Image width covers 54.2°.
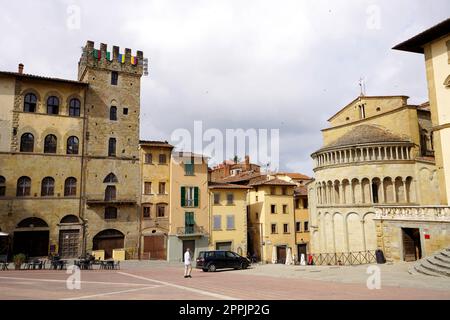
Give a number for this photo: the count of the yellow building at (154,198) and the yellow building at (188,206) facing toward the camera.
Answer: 2

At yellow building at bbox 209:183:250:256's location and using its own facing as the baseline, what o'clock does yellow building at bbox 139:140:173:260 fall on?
yellow building at bbox 139:140:173:260 is roughly at 2 o'clock from yellow building at bbox 209:183:250:256.

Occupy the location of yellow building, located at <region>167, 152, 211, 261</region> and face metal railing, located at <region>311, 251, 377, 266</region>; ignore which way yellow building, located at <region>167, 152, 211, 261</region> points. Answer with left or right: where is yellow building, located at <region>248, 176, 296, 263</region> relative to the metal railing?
left

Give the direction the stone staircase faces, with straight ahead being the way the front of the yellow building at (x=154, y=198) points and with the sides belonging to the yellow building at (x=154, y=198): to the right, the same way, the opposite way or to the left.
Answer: to the right

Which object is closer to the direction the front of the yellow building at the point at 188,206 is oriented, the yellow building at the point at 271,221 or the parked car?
the parked car

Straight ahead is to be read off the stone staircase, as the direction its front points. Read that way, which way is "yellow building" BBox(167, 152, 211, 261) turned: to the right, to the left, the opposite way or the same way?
to the left

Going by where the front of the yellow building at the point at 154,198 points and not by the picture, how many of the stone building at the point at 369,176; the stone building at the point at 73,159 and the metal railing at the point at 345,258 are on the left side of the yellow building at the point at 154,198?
2

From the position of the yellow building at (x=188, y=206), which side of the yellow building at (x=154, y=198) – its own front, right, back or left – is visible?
left

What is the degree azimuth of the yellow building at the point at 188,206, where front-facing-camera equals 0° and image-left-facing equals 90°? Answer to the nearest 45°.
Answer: approximately 0°

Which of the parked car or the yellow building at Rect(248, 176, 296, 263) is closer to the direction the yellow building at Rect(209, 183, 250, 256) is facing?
the parked car

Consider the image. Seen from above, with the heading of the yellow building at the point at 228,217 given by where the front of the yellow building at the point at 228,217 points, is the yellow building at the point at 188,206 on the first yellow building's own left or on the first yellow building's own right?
on the first yellow building's own right

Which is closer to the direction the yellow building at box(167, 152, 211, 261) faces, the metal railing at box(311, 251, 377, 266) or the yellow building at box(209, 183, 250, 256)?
the metal railing

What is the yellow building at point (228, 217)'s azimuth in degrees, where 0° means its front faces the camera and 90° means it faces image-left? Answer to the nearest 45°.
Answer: approximately 0°

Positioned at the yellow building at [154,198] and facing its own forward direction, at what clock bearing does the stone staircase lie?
The stone staircase is roughly at 11 o'clock from the yellow building.
